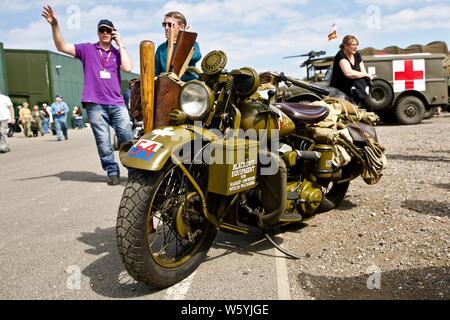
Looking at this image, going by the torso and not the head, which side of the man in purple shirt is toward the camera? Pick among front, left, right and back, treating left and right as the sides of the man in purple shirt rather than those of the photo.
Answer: front

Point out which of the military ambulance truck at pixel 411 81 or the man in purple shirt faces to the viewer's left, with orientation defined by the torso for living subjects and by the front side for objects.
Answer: the military ambulance truck

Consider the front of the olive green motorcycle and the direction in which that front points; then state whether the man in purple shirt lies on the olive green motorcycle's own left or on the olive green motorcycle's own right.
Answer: on the olive green motorcycle's own right

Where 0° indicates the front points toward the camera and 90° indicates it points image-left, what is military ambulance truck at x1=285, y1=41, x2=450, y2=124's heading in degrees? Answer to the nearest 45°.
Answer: approximately 90°

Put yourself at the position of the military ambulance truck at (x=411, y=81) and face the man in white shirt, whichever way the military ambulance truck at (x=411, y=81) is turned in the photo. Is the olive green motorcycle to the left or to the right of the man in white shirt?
left

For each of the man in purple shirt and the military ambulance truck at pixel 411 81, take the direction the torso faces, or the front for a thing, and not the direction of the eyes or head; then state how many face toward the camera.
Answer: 1

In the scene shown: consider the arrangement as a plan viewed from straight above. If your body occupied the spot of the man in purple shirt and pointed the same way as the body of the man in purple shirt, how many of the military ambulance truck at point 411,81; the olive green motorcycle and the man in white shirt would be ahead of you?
1

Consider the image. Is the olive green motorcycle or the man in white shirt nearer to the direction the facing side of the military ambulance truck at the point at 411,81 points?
the man in white shirt

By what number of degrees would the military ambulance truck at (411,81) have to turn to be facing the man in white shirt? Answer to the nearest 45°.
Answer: approximately 45° to its left

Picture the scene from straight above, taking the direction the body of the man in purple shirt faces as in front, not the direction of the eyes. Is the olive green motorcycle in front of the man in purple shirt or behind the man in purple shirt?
in front

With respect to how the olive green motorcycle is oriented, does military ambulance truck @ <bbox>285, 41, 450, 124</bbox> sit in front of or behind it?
behind

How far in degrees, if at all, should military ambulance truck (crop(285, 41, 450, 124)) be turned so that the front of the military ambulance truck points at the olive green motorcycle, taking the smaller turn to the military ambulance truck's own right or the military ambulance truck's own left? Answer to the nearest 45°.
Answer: approximately 90° to the military ambulance truck's own left
